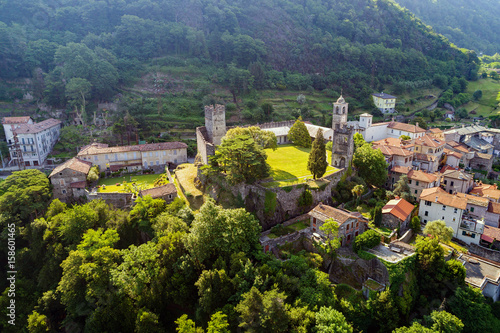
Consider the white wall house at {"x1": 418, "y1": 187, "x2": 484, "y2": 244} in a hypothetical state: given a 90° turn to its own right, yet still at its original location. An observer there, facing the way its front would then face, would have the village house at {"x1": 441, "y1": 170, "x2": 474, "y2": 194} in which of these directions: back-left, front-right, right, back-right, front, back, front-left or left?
right

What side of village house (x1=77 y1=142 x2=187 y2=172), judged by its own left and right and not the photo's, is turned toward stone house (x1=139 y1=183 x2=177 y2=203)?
front

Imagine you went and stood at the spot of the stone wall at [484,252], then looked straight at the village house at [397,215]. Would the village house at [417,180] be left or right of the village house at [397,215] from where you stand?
right

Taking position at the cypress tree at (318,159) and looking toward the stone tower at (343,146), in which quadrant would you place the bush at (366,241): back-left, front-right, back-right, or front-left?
back-right

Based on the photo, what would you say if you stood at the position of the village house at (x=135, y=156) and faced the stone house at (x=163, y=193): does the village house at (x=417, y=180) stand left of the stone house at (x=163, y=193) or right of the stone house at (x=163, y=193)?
left

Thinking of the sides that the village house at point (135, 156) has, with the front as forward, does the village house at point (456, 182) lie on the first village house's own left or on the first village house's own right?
on the first village house's own left

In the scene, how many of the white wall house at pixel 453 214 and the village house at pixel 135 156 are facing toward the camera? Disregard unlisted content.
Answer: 2

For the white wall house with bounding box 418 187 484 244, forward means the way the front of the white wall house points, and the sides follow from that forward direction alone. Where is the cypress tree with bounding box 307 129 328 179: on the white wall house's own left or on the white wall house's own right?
on the white wall house's own right

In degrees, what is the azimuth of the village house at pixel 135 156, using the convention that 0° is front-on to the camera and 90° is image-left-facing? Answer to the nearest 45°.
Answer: approximately 0°
